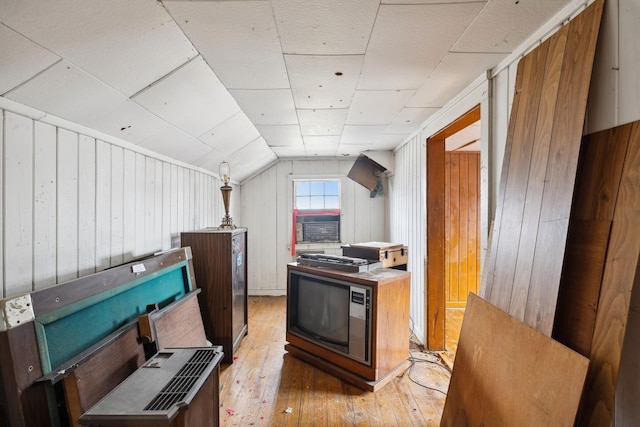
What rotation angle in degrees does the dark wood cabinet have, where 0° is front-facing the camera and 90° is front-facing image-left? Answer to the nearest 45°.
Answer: approximately 270°

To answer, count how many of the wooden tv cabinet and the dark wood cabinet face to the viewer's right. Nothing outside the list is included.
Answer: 1

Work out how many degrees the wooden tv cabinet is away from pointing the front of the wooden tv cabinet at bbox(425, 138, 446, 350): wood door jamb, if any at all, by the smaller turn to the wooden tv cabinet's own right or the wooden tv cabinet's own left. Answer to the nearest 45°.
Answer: approximately 180°

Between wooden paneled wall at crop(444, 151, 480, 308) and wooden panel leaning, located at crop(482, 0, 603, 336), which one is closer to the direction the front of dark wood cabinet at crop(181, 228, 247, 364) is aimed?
the wooden paneled wall

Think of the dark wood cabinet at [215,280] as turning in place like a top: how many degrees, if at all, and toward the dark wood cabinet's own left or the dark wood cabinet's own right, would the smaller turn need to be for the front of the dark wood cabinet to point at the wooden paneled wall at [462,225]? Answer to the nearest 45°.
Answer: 0° — it already faces it

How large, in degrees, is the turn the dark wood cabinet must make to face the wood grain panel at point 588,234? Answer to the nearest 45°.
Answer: approximately 45° to its right

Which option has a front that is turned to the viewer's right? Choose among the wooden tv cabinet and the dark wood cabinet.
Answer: the dark wood cabinet

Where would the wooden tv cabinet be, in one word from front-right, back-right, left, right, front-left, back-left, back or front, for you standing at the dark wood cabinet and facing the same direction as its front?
front-right

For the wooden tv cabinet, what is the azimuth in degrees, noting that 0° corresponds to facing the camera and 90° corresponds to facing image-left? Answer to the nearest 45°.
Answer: approximately 45°

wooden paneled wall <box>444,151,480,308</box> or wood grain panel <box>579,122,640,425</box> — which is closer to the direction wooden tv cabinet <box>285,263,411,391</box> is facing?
the wood grain panel

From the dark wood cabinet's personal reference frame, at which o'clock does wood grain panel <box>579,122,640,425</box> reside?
The wood grain panel is roughly at 2 o'clock from the dark wood cabinet.
